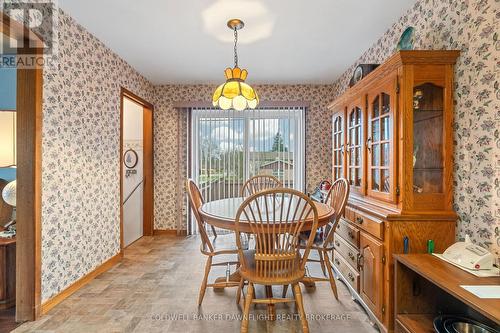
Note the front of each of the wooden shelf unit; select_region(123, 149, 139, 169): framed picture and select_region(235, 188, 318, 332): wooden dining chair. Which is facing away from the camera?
the wooden dining chair

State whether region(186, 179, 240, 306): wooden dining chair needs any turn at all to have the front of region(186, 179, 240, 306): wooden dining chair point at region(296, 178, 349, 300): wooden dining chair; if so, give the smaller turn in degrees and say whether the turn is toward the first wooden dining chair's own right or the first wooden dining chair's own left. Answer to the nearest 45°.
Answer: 0° — it already faces it

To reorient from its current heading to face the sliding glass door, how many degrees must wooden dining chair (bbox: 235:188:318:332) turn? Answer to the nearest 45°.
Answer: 0° — it already faces it

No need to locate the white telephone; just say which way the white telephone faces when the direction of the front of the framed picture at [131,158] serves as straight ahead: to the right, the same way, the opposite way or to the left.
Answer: to the right

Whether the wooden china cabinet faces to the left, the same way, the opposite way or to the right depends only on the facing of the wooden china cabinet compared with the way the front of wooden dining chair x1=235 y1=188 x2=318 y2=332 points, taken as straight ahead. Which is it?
to the left

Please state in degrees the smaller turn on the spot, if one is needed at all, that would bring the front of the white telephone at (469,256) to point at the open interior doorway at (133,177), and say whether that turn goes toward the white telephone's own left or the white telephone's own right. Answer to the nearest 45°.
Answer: approximately 45° to the white telephone's own right

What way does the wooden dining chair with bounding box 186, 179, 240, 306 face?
to the viewer's right

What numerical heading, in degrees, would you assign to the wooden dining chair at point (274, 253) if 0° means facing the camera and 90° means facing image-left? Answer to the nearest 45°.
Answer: approximately 180°

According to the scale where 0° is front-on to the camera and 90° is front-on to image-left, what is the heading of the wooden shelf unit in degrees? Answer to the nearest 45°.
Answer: approximately 45°

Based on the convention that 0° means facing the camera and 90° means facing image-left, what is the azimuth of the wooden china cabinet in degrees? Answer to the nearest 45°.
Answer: approximately 45°

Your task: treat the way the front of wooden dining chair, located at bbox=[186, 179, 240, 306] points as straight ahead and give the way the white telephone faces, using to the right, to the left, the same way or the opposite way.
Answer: the opposite way

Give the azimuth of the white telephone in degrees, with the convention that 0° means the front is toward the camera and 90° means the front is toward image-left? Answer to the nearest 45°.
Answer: approximately 45°

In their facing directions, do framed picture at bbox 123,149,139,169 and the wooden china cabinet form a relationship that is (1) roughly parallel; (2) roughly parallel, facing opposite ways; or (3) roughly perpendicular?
roughly perpendicular
